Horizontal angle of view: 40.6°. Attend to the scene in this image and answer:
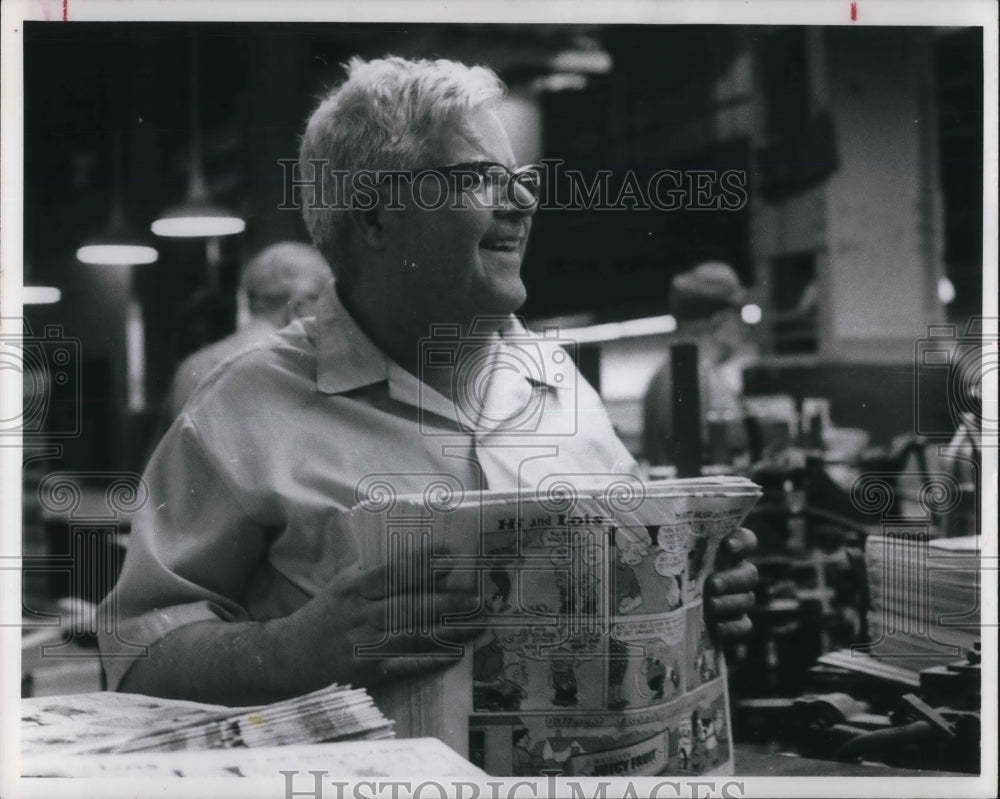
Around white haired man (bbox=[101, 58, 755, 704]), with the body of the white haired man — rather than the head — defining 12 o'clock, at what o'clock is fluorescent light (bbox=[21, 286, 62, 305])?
The fluorescent light is roughly at 5 o'clock from the white haired man.

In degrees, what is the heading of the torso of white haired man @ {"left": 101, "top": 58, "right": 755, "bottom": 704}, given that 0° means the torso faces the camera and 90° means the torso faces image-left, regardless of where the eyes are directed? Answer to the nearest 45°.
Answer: approximately 315°
